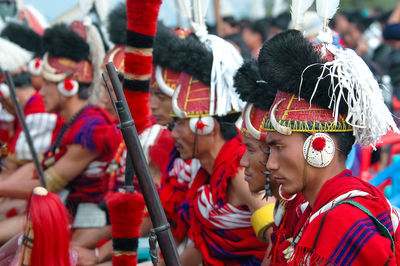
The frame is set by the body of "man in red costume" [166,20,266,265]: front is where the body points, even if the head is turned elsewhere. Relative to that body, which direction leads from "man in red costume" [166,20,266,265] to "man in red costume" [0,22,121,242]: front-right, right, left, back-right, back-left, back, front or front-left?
front-right

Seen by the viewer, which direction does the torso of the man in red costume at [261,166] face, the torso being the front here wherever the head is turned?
to the viewer's left

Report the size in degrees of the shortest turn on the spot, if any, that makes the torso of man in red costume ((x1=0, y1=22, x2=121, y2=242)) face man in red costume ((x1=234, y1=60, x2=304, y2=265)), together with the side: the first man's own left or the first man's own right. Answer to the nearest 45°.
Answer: approximately 135° to the first man's own left

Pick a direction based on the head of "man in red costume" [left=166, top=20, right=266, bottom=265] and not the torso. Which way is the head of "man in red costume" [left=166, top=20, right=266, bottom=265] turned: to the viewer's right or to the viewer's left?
to the viewer's left

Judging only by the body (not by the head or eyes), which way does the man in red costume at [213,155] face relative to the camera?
to the viewer's left

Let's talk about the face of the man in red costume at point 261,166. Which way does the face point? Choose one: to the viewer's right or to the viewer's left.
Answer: to the viewer's left

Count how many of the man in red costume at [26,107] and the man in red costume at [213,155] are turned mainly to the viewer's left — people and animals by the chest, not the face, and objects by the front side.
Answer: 2

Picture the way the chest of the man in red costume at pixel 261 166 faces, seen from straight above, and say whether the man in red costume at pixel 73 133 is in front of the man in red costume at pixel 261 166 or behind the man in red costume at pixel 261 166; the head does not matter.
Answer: in front

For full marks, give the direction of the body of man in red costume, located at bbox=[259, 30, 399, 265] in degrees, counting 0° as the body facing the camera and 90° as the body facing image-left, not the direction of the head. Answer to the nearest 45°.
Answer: approximately 90°

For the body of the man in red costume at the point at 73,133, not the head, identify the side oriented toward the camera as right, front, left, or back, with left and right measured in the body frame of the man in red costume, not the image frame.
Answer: left
